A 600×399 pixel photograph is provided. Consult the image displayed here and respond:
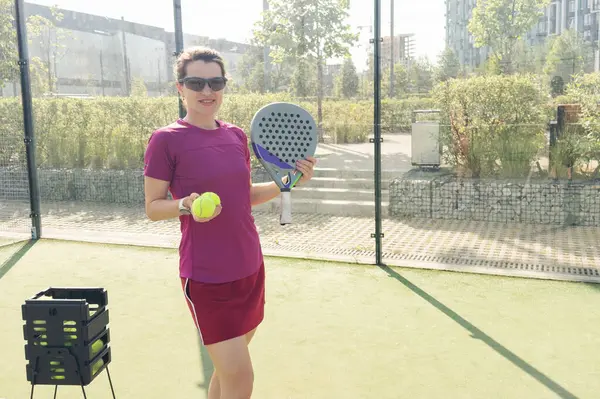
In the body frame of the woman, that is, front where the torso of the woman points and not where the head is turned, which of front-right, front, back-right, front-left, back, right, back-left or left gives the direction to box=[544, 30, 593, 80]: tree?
left

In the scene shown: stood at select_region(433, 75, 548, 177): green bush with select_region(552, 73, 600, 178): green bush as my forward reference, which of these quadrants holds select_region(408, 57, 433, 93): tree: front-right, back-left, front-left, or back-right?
back-left

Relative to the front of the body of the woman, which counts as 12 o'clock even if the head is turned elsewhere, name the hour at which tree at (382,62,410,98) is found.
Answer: The tree is roughly at 8 o'clock from the woman.

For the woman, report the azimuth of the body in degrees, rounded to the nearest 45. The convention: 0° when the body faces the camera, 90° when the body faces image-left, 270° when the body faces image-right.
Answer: approximately 315°

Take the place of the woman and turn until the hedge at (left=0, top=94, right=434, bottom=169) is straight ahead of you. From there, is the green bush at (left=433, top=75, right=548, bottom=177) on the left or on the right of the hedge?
right

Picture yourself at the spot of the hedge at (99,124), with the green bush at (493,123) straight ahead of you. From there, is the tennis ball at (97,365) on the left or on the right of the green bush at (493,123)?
right

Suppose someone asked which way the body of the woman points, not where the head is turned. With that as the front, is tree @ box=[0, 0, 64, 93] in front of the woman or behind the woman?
behind

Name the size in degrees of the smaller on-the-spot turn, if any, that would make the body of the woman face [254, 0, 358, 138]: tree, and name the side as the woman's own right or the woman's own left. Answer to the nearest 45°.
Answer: approximately 135° to the woman's own left

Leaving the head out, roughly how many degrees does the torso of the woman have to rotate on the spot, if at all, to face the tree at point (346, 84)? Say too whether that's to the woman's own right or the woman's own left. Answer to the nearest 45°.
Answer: approximately 135° to the woman's own left
